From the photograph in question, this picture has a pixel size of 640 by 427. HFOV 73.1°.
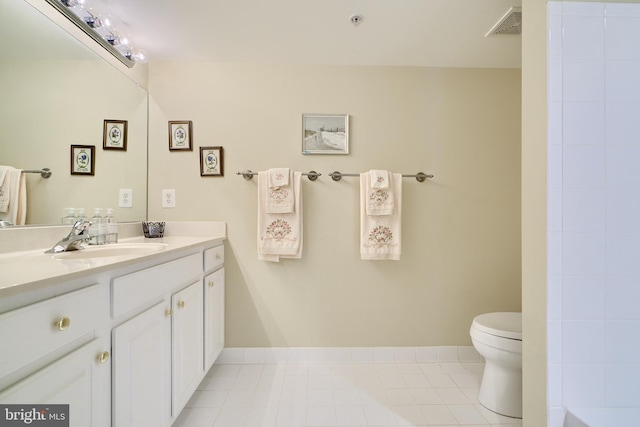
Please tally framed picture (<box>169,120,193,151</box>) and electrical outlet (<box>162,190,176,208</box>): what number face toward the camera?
2

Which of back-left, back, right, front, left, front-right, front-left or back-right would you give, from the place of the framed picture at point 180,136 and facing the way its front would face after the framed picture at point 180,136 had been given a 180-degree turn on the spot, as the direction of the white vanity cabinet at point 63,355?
back

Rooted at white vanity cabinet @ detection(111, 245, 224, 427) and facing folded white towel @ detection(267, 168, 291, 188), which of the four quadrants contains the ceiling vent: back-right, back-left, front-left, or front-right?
front-right

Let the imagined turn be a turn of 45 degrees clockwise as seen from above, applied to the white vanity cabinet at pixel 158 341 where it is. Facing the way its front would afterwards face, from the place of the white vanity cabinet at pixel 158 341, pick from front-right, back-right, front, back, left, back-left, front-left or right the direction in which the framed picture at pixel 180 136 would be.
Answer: back

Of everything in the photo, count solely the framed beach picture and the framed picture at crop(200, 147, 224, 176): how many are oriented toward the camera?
2

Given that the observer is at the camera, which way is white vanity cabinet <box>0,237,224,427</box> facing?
facing the viewer and to the right of the viewer

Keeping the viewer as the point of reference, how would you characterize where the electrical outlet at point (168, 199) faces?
facing the viewer

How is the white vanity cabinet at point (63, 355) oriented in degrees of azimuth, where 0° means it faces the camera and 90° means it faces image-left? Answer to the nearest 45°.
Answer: approximately 315°

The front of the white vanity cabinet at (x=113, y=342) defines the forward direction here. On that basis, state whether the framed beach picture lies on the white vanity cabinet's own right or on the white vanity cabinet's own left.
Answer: on the white vanity cabinet's own left

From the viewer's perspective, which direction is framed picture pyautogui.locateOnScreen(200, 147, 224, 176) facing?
toward the camera

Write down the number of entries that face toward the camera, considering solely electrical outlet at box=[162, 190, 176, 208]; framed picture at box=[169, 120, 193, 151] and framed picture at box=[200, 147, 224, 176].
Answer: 3

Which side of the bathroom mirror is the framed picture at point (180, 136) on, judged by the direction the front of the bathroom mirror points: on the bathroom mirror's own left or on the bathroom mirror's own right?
on the bathroom mirror's own left

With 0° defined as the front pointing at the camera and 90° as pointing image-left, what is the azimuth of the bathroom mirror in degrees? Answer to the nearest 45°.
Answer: approximately 315°

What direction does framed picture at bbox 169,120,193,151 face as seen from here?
toward the camera
